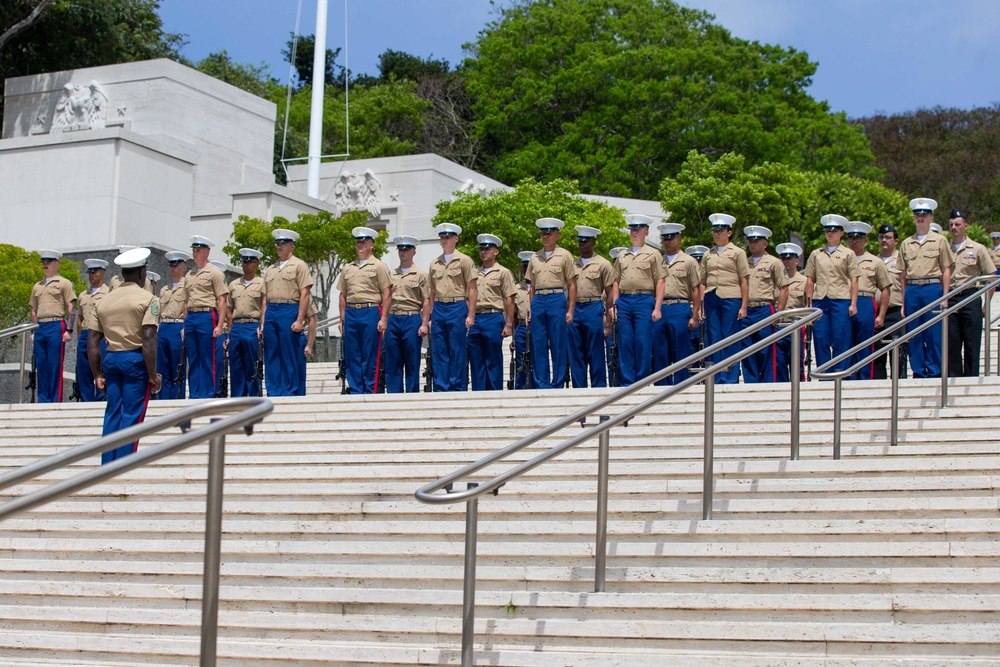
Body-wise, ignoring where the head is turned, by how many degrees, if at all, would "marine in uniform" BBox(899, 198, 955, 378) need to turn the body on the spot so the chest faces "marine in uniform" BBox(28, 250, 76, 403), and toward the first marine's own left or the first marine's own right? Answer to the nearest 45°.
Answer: approximately 90° to the first marine's own right

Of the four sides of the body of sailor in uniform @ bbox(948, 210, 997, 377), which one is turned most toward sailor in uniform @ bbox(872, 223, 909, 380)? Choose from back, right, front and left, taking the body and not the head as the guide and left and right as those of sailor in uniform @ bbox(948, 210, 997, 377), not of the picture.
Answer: right

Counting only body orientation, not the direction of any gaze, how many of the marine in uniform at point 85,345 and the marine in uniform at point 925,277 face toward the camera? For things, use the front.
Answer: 2

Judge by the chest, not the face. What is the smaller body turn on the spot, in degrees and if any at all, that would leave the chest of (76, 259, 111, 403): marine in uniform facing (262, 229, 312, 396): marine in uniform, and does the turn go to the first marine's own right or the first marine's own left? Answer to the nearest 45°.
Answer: approximately 45° to the first marine's own left

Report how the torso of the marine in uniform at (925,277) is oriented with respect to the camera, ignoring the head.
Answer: toward the camera

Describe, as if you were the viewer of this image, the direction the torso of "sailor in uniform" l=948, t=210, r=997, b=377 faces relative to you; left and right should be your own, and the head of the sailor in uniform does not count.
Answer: facing the viewer and to the left of the viewer

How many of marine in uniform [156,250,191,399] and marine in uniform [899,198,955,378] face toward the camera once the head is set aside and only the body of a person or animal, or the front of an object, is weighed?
2

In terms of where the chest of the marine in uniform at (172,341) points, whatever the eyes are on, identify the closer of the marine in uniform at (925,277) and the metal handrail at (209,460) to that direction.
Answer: the metal handrail

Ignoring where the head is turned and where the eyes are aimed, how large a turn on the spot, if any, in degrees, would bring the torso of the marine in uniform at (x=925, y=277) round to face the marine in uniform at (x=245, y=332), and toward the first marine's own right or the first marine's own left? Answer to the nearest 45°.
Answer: approximately 90° to the first marine's own right

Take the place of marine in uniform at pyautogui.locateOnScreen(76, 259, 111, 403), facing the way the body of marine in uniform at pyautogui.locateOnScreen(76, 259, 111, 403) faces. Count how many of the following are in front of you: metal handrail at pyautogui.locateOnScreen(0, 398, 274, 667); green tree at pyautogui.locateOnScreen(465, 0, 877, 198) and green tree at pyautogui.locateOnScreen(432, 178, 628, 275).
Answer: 1

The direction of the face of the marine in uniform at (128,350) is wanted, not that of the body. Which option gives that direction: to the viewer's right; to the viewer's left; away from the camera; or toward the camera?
away from the camera

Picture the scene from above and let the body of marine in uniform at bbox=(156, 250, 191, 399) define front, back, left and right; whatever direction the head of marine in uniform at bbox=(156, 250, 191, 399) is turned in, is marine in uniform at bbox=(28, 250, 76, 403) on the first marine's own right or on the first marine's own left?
on the first marine's own right

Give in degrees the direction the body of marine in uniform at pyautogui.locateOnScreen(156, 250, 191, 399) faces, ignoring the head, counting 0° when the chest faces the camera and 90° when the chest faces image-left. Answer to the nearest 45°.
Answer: approximately 0°

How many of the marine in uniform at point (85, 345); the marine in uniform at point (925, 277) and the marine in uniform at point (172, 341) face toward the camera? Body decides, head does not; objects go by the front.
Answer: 3

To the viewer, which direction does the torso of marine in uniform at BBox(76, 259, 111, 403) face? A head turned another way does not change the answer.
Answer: toward the camera
